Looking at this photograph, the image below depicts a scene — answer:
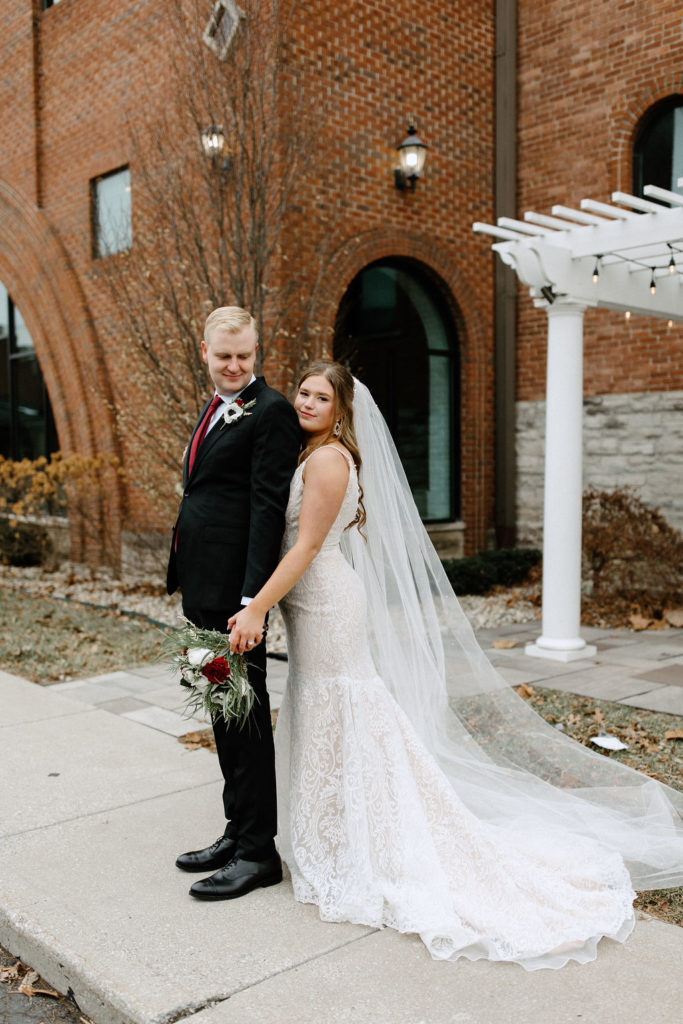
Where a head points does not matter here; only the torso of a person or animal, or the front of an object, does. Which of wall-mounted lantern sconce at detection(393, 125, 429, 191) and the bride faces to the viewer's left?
the bride

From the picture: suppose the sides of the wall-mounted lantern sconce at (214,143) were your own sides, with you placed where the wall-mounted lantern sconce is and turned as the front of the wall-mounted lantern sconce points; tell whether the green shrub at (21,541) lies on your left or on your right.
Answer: on your right

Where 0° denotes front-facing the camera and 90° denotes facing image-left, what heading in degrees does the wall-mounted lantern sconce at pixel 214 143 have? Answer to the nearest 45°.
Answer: approximately 45°

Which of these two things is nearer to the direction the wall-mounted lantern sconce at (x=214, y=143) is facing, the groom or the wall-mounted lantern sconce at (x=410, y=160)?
the groom

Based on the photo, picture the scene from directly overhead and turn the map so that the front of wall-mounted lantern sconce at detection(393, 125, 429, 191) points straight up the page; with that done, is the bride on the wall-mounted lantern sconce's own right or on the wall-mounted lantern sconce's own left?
on the wall-mounted lantern sconce's own right

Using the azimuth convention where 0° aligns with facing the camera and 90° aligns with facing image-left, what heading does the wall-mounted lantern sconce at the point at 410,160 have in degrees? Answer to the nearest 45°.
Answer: approximately 315°

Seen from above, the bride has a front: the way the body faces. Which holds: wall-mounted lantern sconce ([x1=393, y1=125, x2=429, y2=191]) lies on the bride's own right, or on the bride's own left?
on the bride's own right

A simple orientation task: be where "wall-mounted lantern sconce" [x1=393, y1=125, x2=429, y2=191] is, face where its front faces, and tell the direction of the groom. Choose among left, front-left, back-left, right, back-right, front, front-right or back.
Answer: front-right

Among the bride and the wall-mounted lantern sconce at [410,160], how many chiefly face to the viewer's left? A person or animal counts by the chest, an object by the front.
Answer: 1

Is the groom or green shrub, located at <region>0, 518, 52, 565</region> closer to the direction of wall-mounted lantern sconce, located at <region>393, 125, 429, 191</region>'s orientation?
the groom

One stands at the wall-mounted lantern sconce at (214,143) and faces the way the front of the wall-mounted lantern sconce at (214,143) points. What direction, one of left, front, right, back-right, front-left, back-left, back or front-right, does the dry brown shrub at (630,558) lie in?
back-left

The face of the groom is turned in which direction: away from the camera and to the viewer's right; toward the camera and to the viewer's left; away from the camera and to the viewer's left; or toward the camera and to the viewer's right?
toward the camera and to the viewer's right

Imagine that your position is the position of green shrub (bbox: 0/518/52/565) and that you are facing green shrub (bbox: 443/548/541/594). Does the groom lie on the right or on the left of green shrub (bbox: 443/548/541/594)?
right

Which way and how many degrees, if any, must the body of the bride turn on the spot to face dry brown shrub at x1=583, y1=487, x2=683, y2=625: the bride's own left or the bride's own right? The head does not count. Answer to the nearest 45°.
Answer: approximately 90° to the bride's own right
